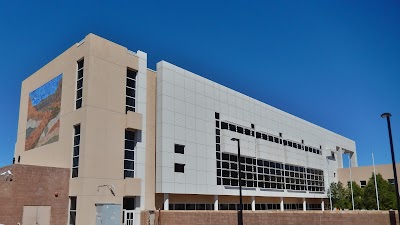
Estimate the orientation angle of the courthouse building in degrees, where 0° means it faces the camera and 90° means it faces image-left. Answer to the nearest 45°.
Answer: approximately 315°
